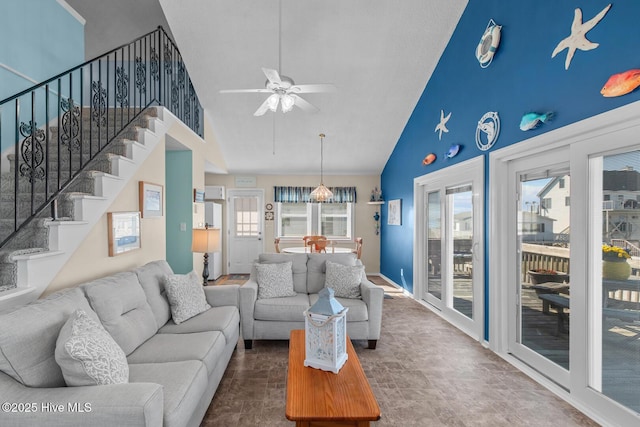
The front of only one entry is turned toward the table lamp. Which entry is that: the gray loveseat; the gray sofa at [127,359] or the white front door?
the white front door

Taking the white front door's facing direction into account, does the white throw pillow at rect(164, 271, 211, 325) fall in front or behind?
in front

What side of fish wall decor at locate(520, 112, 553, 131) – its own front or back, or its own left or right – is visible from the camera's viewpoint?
left

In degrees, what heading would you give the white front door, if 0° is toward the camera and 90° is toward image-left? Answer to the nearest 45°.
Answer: approximately 0°

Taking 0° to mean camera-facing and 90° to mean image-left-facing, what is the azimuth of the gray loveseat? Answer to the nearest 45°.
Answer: approximately 0°

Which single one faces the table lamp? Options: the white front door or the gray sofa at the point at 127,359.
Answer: the white front door

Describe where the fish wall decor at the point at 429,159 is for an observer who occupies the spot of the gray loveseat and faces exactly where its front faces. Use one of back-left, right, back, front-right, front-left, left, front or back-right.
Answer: back-left

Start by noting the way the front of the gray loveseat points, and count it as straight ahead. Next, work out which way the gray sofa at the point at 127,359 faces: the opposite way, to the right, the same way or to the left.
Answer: to the left

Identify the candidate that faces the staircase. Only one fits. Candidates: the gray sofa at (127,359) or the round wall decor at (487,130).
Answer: the round wall decor

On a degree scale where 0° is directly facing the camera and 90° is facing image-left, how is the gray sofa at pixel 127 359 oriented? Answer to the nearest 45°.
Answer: approximately 315°
